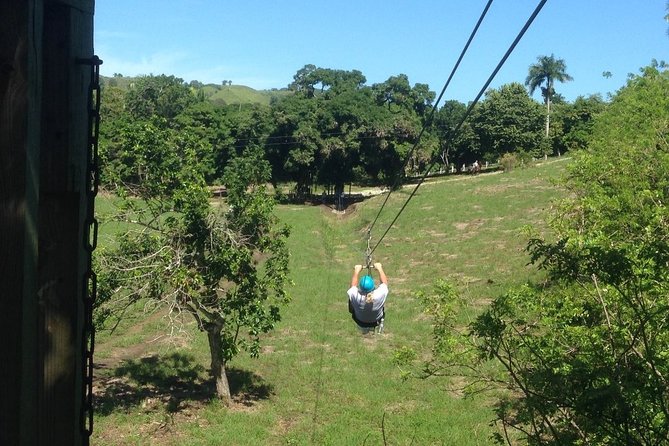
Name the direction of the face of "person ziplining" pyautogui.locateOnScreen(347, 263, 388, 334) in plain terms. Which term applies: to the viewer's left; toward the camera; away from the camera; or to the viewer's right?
away from the camera

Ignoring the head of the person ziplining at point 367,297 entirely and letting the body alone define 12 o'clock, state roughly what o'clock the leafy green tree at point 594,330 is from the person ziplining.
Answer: The leafy green tree is roughly at 5 o'clock from the person ziplining.

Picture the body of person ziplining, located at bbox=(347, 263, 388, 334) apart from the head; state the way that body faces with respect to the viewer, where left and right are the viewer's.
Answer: facing away from the viewer

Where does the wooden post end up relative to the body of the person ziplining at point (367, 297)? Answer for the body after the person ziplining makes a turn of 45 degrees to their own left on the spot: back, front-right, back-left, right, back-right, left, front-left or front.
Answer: back-left
